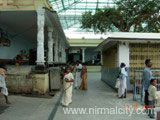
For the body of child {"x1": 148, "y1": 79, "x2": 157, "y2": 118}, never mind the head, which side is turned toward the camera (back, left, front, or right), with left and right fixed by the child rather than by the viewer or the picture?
right

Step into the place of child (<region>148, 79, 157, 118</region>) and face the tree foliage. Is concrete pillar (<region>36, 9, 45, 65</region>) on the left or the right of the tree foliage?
left
